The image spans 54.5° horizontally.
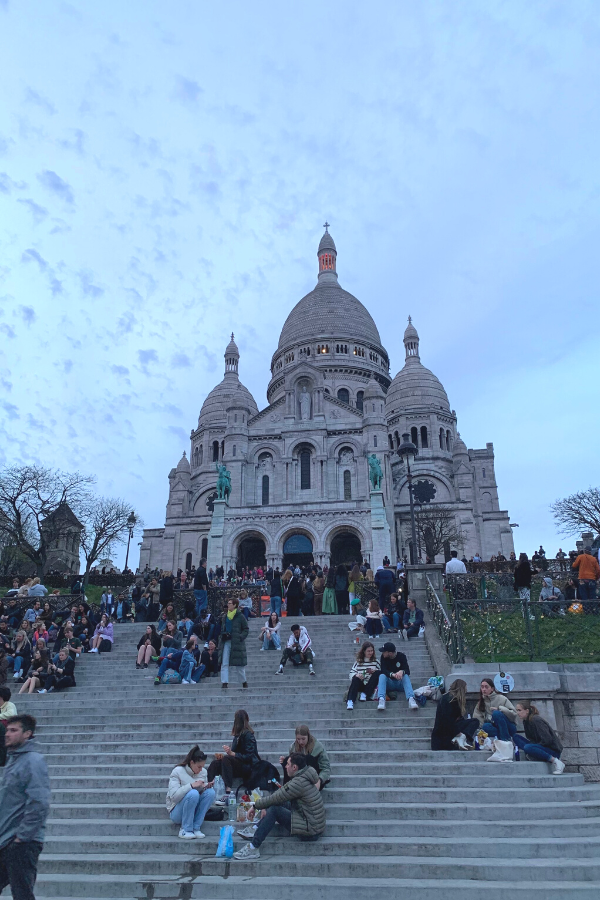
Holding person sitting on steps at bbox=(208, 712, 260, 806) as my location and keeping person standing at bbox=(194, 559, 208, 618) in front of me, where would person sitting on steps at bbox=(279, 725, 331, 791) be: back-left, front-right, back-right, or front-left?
back-right

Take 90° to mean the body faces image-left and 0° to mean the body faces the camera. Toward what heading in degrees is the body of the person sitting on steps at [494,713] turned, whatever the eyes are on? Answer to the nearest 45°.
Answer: approximately 45°

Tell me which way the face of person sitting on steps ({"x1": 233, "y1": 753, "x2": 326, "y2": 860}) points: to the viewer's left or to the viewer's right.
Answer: to the viewer's left

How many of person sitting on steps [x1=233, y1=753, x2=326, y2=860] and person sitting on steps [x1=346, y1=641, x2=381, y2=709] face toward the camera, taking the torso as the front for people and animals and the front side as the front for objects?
1

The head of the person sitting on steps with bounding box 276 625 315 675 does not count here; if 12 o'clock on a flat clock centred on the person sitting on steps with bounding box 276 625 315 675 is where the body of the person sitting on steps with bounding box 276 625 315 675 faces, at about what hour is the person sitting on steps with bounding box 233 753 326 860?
the person sitting on steps with bounding box 233 753 326 860 is roughly at 12 o'clock from the person sitting on steps with bounding box 276 625 315 675.

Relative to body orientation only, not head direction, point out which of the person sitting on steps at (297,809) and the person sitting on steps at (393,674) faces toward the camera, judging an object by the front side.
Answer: the person sitting on steps at (393,674)

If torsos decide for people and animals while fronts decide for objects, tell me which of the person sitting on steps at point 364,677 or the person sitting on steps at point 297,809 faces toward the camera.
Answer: the person sitting on steps at point 364,677

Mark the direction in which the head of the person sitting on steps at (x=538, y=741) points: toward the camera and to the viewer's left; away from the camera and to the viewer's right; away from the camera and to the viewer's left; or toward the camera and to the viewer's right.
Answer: toward the camera and to the viewer's left

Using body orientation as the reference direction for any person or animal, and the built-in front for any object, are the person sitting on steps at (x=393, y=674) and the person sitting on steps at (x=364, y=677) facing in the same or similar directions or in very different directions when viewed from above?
same or similar directions

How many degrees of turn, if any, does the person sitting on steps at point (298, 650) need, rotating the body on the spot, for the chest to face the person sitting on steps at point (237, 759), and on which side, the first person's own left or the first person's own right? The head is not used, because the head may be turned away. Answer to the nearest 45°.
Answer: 0° — they already face them

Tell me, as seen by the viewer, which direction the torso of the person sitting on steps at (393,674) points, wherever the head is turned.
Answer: toward the camera

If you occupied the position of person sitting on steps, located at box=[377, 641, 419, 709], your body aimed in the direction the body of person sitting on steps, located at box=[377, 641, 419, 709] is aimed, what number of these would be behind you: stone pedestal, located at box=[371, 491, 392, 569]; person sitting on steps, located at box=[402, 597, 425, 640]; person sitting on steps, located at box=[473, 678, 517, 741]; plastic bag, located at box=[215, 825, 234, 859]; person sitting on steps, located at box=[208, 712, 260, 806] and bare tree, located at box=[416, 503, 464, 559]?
3

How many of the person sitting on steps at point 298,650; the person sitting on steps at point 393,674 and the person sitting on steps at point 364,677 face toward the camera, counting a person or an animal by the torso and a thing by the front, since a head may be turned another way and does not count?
3

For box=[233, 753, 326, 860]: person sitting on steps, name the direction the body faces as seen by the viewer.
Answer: to the viewer's left

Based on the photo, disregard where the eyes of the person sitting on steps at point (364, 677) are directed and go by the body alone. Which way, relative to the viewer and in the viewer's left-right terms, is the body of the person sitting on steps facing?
facing the viewer

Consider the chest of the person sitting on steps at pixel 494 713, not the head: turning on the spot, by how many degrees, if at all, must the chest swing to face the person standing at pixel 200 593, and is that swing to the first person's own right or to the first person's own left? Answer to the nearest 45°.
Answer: approximately 90° to the first person's own right

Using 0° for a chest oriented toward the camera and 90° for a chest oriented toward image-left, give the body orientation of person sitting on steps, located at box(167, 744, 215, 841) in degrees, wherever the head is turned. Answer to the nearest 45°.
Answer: approximately 315°

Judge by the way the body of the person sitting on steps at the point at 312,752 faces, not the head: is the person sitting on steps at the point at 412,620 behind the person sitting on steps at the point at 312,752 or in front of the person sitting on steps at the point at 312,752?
behind

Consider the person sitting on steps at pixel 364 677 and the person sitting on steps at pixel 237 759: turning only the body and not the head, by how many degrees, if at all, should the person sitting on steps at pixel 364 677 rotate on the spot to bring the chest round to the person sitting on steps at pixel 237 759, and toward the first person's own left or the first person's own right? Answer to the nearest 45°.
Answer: approximately 45° to the first person's own right
